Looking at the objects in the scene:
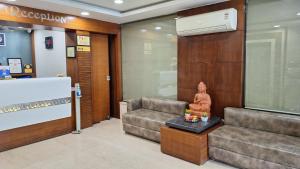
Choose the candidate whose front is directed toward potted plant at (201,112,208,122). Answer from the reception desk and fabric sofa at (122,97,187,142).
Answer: the reception desk

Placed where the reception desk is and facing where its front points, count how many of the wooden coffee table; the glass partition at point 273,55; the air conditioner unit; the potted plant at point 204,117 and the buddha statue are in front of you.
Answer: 5

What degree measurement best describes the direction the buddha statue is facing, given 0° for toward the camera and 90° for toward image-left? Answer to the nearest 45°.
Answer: approximately 45°

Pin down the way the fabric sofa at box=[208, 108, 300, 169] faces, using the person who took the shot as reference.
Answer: facing the viewer and to the left of the viewer

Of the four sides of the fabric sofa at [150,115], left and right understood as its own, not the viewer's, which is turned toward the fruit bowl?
left

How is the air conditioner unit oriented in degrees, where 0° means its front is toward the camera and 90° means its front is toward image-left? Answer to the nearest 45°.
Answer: approximately 45°

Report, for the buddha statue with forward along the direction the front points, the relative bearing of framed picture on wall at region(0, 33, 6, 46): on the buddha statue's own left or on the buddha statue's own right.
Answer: on the buddha statue's own right

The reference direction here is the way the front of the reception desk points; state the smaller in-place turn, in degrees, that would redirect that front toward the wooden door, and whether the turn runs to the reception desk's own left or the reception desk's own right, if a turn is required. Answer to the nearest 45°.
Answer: approximately 90° to the reception desk's own left

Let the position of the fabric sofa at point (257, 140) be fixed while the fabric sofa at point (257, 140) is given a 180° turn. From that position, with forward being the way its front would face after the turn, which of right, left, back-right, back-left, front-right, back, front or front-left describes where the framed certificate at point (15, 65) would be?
back-left

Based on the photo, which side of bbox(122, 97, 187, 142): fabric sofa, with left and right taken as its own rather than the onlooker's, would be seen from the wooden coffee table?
left

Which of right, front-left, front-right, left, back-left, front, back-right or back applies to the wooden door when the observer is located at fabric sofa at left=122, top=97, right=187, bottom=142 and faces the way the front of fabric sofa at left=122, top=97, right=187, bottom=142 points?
right

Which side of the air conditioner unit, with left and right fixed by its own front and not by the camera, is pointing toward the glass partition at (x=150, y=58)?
right

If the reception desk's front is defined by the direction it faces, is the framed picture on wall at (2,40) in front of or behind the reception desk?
behind

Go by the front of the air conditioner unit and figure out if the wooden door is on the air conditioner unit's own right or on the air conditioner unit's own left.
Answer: on the air conditioner unit's own right

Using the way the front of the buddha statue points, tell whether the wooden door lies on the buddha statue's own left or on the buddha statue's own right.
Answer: on the buddha statue's own right

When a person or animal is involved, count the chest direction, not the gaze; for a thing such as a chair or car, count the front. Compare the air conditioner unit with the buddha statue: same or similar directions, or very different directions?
same or similar directions

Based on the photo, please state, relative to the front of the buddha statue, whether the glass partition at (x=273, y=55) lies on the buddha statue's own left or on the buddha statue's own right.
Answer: on the buddha statue's own left

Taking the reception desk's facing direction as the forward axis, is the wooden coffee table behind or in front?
in front
